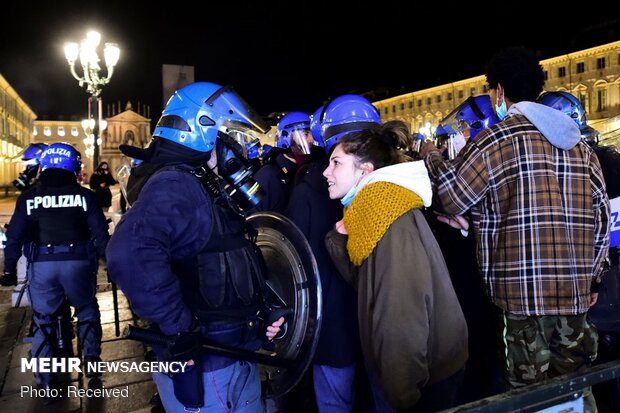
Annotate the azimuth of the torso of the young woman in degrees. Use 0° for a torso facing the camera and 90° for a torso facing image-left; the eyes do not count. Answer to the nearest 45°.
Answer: approximately 90°

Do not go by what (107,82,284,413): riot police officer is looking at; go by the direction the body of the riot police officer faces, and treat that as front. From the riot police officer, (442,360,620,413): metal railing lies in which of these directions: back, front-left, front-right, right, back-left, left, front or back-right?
front-right

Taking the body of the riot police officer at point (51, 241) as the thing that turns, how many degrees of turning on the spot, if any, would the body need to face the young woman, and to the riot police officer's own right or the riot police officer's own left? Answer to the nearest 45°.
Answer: approximately 135° to the riot police officer's own right

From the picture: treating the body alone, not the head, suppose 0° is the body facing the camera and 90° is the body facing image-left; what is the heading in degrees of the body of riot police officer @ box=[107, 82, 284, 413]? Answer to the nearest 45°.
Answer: approximately 270°

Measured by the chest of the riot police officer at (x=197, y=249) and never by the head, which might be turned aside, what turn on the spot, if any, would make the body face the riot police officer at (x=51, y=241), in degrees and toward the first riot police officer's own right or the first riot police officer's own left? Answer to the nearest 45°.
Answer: approximately 135° to the first riot police officer's own left

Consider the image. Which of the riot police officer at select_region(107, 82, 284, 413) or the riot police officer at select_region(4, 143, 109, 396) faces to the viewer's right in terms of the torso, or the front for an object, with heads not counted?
the riot police officer at select_region(107, 82, 284, 413)

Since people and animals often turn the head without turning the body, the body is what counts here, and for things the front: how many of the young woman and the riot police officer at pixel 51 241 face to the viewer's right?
0

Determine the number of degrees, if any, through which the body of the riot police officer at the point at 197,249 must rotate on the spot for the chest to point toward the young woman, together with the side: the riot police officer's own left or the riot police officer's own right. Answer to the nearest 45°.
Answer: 0° — they already face them

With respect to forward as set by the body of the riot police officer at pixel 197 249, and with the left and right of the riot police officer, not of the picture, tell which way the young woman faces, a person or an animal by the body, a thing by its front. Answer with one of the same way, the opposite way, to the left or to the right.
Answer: the opposite way

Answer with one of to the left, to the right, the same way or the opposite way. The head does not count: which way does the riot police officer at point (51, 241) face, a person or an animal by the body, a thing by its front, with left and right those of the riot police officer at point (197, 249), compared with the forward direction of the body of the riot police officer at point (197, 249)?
to the left

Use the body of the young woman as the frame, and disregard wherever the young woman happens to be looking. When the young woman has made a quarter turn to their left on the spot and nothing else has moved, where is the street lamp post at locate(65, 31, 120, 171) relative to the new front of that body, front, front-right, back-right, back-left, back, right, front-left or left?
back-right

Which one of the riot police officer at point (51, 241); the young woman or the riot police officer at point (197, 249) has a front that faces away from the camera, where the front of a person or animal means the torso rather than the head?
the riot police officer at point (51, 241)

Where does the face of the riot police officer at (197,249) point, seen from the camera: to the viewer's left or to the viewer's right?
to the viewer's right

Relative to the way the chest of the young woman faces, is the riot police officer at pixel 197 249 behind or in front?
in front

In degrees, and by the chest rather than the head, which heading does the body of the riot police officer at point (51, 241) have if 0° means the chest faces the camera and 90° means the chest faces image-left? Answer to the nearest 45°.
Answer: approximately 180°
